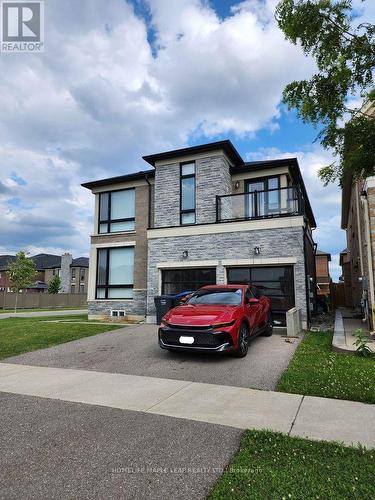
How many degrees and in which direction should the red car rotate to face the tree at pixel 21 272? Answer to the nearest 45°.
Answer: approximately 90° to its right

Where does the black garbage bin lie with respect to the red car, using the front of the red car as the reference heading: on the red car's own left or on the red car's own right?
on the red car's own right

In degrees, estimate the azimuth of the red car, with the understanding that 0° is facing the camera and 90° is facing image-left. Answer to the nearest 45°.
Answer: approximately 45°

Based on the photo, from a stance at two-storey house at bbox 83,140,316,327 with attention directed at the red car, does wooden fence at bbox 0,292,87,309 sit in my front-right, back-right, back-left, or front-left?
back-right

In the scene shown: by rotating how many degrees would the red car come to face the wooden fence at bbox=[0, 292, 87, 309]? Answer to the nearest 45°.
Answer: approximately 90° to its right

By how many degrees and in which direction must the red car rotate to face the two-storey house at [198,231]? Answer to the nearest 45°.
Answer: approximately 135° to its right

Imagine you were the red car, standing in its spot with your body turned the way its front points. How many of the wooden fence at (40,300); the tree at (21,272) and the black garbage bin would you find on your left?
0
